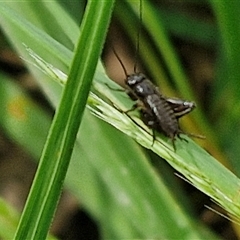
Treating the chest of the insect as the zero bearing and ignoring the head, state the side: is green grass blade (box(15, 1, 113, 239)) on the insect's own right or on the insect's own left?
on the insect's own left

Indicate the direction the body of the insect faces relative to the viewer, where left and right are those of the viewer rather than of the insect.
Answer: facing away from the viewer and to the left of the viewer
